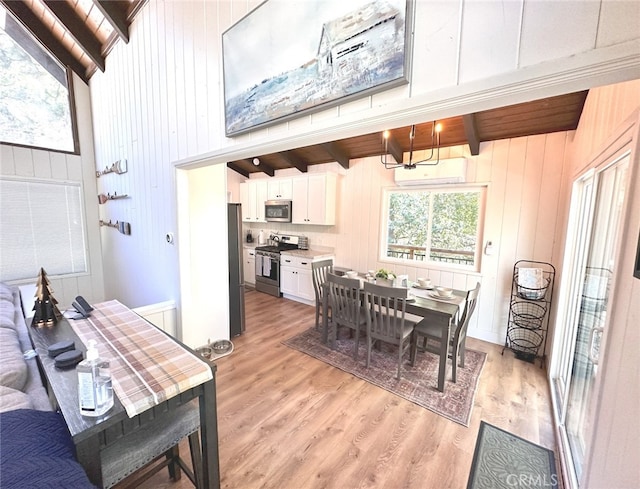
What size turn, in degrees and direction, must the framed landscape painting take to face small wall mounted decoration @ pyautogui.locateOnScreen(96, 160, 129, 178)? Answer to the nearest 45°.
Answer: approximately 90° to its right

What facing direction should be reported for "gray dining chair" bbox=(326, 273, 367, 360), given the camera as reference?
facing away from the viewer and to the right of the viewer

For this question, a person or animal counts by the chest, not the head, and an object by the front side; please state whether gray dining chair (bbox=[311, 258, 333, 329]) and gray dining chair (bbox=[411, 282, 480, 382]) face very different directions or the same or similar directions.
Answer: very different directions

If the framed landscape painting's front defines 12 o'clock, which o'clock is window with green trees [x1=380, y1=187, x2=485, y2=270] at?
The window with green trees is roughly at 6 o'clock from the framed landscape painting.

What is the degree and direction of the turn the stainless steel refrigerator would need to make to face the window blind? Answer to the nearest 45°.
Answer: approximately 180°

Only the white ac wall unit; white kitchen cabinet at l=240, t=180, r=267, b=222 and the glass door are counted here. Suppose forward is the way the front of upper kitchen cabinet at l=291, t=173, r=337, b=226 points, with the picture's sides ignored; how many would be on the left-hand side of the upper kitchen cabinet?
2
